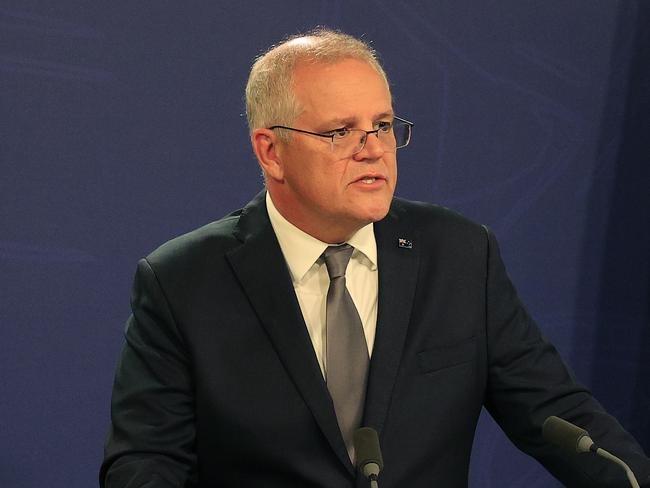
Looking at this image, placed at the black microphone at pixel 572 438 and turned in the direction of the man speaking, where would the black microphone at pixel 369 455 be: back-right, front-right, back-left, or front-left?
front-left

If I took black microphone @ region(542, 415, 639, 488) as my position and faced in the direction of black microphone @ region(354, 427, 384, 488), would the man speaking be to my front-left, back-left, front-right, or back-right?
front-right

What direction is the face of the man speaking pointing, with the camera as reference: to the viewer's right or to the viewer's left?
to the viewer's right

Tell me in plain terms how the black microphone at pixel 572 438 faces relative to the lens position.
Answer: facing to the left of the viewer

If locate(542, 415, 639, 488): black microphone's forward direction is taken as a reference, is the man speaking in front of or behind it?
in front

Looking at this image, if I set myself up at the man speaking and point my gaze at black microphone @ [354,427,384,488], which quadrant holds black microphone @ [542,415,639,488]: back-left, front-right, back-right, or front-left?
front-left
